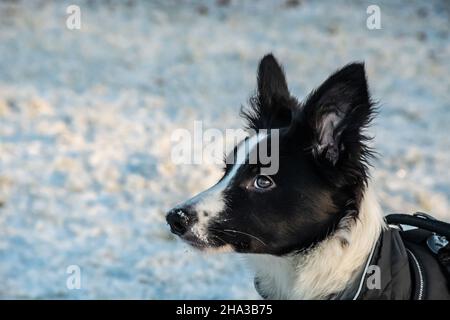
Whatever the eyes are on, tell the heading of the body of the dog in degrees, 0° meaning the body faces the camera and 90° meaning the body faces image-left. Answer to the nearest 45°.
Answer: approximately 90°
